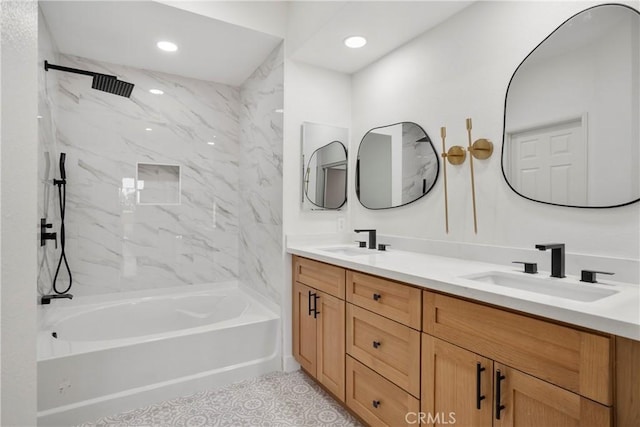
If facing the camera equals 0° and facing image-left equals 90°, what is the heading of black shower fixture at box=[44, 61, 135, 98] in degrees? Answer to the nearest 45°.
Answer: approximately 270°

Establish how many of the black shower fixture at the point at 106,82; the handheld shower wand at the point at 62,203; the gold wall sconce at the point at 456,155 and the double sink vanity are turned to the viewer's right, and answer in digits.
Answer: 2

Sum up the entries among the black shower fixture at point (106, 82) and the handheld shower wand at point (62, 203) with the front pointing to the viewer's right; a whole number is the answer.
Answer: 2

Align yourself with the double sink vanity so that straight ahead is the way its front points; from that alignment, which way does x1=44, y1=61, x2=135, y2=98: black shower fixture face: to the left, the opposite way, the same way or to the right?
the opposite way

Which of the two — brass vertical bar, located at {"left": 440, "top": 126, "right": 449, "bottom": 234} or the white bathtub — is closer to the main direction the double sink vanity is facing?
the white bathtub

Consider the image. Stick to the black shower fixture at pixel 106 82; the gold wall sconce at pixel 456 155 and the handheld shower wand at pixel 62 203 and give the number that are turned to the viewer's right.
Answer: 2

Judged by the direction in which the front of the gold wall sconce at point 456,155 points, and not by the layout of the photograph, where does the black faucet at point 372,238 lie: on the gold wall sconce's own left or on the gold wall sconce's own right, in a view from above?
on the gold wall sconce's own right

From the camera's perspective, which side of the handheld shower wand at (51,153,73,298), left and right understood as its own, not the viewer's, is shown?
right

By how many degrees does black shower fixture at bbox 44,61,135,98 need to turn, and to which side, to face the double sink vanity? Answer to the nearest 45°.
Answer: approximately 45° to its right
